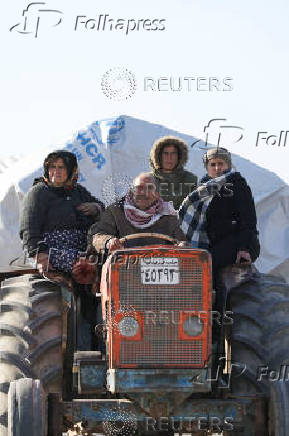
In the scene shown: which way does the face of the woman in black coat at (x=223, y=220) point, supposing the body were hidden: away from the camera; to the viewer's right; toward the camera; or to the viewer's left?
toward the camera

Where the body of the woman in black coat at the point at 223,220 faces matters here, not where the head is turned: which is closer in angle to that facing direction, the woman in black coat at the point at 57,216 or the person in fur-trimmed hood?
the woman in black coat

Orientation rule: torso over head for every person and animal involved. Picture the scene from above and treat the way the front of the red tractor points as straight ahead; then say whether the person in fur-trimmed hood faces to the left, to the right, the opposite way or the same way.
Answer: the same way

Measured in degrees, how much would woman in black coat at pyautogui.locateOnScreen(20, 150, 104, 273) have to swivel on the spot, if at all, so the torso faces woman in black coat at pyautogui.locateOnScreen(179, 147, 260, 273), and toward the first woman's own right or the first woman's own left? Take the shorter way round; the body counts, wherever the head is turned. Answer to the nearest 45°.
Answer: approximately 90° to the first woman's own left

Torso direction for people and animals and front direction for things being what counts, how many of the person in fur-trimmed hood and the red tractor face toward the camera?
2

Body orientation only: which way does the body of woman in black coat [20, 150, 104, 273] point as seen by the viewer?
toward the camera

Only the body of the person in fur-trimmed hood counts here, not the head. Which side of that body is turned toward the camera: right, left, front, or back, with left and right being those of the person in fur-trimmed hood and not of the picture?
front

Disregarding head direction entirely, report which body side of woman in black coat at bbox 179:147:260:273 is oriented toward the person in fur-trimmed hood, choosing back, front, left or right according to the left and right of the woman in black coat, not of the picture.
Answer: right

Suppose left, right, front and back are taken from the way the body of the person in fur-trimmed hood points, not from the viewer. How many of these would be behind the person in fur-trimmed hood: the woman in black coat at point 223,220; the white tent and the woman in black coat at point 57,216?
1

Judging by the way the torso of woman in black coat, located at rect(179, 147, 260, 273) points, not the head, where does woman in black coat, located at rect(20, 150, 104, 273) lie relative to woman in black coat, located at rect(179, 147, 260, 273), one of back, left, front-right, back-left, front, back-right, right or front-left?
front-right

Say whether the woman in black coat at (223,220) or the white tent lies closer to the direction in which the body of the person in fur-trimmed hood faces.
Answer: the woman in black coat

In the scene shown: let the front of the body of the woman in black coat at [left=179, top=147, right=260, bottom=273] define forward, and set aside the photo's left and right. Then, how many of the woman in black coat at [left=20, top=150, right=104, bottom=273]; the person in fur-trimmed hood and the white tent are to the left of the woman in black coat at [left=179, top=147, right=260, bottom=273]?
0

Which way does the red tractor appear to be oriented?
toward the camera

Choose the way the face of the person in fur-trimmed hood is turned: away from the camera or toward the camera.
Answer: toward the camera

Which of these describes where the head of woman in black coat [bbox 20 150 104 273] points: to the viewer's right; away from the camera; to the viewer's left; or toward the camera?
toward the camera
